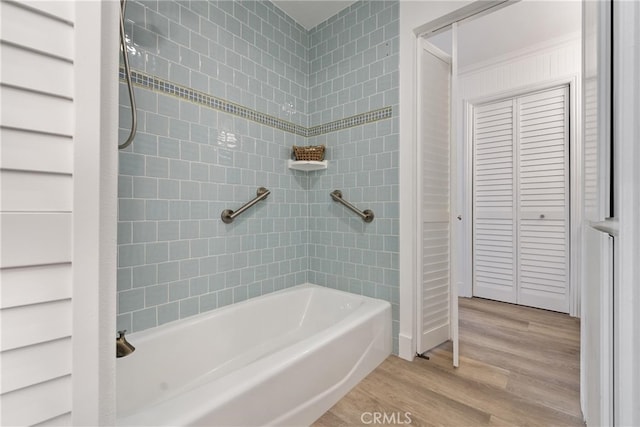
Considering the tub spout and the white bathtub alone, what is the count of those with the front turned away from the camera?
0

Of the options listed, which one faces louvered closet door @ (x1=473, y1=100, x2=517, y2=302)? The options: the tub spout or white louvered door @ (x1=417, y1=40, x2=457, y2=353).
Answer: the tub spout

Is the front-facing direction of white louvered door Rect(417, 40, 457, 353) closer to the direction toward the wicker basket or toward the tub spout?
the tub spout

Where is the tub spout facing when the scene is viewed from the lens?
facing to the right of the viewer

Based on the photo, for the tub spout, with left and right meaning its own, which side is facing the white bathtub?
front

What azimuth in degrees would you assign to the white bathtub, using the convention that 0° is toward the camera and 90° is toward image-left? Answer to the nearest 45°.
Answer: approximately 315°

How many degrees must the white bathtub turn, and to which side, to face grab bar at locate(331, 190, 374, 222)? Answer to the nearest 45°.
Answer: approximately 90° to its left

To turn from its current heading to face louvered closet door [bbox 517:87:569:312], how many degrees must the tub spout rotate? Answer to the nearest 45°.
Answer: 0° — it already faces it

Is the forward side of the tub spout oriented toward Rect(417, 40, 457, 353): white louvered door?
yes

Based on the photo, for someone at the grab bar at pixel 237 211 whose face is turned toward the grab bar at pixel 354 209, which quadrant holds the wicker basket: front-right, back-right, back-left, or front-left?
front-left
